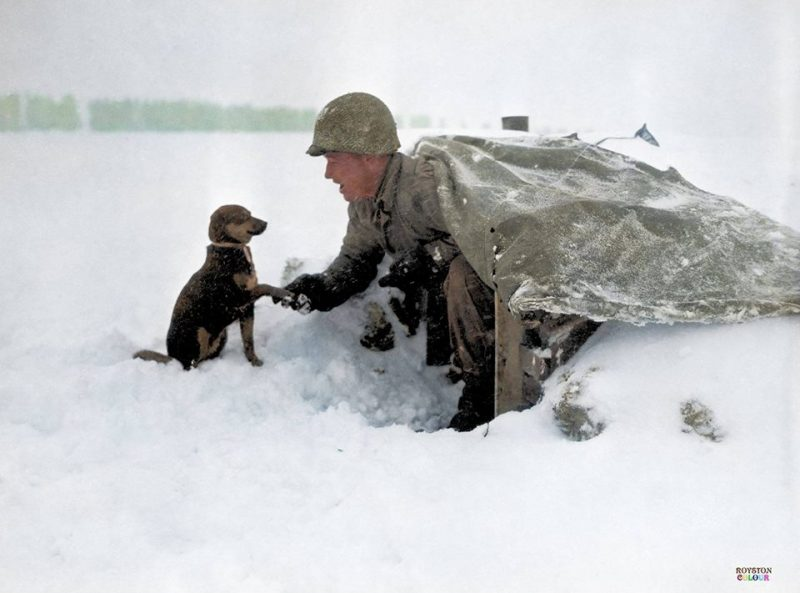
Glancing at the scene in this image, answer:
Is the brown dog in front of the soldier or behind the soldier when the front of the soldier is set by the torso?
in front

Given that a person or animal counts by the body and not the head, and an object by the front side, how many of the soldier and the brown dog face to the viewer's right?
1

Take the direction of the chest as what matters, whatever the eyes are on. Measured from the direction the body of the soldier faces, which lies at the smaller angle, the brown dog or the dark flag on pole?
the brown dog

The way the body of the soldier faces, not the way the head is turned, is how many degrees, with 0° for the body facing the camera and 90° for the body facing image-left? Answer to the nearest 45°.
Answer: approximately 90°

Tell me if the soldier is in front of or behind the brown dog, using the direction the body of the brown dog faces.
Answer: in front

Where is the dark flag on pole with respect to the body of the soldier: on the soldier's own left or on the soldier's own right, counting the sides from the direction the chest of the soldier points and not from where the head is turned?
on the soldier's own right

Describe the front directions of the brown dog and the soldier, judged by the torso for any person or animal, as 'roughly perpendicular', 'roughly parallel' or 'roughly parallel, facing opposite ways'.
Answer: roughly parallel, facing opposite ways

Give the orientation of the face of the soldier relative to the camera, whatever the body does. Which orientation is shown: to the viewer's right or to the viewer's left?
to the viewer's left

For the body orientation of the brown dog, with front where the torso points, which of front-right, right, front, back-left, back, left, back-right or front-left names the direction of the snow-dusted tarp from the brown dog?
front-right

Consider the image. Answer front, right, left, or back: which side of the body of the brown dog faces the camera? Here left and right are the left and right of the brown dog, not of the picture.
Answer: right
